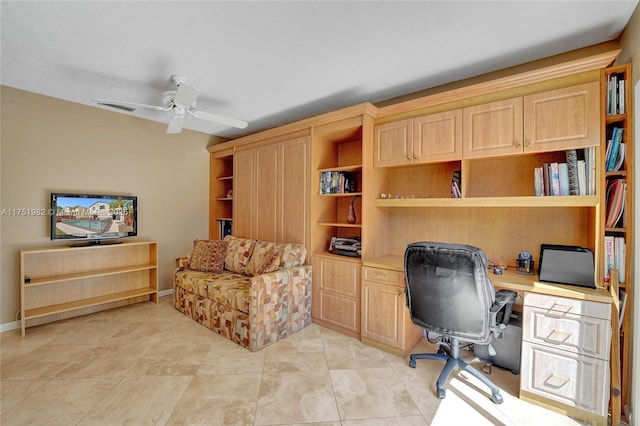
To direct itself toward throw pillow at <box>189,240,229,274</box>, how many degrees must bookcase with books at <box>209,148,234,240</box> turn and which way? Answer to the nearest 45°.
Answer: approximately 45° to its left

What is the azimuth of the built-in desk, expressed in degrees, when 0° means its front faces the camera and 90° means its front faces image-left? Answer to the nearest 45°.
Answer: approximately 45°

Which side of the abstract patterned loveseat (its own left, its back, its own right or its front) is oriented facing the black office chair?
left

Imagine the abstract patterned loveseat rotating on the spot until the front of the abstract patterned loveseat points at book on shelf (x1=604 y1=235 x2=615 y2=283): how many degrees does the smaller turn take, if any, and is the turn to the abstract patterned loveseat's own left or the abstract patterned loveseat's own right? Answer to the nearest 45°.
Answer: approximately 90° to the abstract patterned loveseat's own left

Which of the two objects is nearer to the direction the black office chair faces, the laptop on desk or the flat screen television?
the laptop on desk

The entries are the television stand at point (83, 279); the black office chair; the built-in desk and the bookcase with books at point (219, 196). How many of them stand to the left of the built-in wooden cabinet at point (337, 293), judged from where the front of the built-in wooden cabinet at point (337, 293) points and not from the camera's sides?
2

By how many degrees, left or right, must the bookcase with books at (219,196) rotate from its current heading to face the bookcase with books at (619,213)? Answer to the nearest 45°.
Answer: approximately 90° to its left

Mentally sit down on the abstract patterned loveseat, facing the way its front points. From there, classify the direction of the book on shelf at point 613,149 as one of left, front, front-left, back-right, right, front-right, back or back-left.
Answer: left

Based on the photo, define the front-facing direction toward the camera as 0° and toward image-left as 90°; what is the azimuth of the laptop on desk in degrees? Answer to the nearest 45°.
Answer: approximately 0°

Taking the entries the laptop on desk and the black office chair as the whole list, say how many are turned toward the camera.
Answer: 1

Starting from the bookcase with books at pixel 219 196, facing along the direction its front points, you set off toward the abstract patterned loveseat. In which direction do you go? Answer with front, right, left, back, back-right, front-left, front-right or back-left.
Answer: front-left

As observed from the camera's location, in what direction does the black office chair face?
facing away from the viewer and to the right of the viewer
